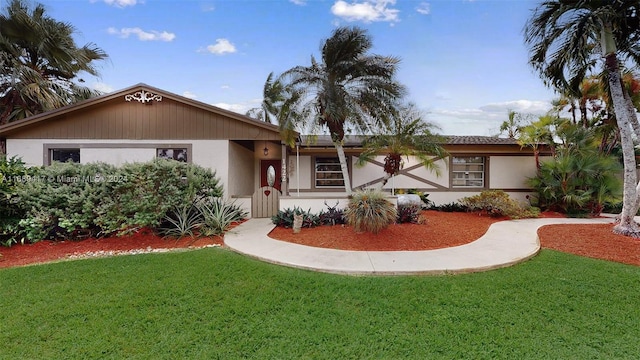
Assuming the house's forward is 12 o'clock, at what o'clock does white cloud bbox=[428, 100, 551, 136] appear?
The white cloud is roughly at 7 o'clock from the house.

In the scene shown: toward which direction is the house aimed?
toward the camera

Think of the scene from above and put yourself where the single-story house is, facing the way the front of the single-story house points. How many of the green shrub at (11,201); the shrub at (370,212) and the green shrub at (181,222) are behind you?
0

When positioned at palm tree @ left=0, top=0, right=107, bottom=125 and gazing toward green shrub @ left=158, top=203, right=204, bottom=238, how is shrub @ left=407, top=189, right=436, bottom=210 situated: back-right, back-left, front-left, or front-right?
front-left

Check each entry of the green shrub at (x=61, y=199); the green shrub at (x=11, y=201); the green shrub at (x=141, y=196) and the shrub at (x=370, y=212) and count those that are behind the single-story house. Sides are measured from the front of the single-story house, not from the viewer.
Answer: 0

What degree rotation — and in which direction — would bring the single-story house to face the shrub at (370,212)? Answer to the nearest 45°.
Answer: approximately 45° to its left

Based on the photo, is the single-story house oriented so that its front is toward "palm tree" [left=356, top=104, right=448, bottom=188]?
no

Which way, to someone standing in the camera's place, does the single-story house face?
facing the viewer

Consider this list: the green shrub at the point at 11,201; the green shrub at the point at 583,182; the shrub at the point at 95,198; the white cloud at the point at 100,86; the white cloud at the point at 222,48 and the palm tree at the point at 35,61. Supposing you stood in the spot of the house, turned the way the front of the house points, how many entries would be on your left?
1

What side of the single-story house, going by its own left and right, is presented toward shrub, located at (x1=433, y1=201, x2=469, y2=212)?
left

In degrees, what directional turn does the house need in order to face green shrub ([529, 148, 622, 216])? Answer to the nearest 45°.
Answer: approximately 90° to its left

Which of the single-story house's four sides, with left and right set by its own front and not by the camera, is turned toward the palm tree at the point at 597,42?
left

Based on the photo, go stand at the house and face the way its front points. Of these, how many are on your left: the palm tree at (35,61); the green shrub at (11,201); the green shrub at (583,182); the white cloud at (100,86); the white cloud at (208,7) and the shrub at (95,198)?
1
